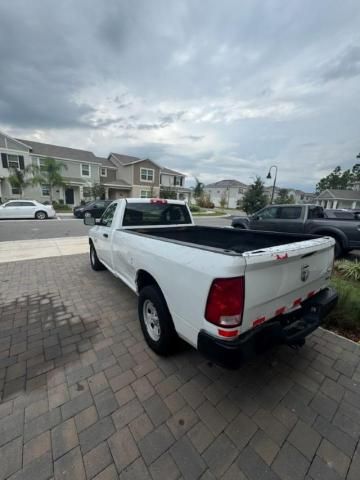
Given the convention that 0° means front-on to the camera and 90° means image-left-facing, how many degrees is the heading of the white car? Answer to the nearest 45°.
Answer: approximately 90°

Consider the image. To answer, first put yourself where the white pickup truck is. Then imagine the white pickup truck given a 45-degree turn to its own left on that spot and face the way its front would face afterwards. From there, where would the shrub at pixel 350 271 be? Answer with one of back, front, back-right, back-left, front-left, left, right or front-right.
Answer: back-right

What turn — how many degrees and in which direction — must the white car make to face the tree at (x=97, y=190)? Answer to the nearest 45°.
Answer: approximately 135° to its right

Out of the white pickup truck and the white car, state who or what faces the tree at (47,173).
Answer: the white pickup truck

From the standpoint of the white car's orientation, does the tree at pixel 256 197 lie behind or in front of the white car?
behind

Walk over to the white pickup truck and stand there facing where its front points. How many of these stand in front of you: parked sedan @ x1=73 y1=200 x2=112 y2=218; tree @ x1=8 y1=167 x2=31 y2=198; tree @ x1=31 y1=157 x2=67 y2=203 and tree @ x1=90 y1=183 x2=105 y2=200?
4

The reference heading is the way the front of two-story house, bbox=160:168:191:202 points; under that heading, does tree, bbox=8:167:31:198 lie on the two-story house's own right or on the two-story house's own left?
on the two-story house's own right

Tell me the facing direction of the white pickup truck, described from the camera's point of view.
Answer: facing away from the viewer and to the left of the viewer

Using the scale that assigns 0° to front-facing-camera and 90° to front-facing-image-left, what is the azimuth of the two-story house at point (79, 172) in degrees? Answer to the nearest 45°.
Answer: approximately 315°

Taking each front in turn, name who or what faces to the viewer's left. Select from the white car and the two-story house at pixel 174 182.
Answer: the white car

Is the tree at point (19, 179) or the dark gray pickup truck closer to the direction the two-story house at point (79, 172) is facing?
the dark gray pickup truck
